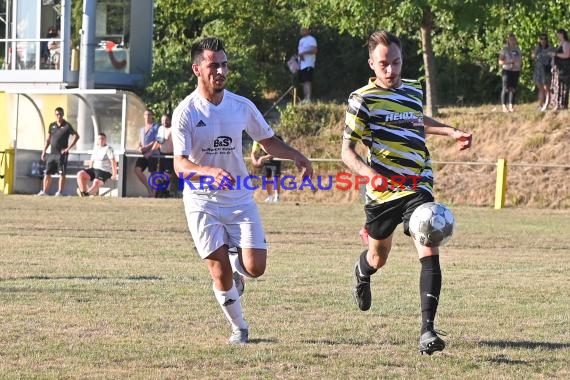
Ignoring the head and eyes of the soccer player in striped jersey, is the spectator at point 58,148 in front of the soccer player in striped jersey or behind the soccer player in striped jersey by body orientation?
behind

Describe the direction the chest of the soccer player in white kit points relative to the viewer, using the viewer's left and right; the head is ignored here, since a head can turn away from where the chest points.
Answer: facing the viewer and to the right of the viewer

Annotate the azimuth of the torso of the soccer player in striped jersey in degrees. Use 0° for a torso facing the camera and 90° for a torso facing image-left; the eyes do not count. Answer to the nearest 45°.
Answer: approximately 315°

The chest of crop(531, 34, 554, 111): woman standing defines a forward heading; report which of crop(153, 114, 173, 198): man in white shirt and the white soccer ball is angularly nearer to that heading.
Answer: the white soccer ball

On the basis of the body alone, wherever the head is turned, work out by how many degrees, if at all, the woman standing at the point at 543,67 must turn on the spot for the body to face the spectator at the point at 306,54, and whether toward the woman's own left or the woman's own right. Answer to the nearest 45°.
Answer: approximately 90° to the woman's own right

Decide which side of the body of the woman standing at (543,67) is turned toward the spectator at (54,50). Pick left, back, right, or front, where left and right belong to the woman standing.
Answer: right

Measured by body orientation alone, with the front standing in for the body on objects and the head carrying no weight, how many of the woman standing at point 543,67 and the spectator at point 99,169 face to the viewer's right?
0

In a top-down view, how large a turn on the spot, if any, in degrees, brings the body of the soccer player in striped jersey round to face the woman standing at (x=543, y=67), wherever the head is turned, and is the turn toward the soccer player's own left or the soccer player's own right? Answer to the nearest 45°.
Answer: approximately 135° to the soccer player's own left

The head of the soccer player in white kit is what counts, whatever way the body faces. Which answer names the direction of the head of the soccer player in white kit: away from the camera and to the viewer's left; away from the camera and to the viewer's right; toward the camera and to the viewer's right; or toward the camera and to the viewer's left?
toward the camera and to the viewer's right
